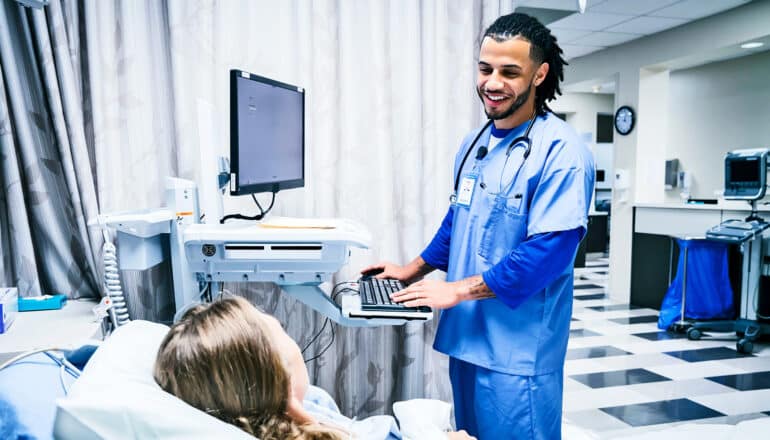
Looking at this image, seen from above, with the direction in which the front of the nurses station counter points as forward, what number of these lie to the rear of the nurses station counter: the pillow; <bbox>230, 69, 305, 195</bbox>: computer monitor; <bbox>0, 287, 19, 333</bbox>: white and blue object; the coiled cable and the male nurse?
0

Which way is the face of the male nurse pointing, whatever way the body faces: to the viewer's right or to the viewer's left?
to the viewer's left

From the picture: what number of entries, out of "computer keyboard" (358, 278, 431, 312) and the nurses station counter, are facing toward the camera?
1

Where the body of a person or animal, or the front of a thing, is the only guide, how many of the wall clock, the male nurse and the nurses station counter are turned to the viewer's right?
0

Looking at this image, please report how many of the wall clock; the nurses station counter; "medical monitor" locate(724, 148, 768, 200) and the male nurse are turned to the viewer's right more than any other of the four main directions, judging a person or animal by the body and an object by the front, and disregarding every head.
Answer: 0

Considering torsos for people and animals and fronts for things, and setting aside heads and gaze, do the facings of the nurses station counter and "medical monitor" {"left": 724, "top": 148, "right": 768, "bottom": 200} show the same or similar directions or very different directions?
same or similar directions

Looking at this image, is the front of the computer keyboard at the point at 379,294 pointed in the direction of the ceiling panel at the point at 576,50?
no

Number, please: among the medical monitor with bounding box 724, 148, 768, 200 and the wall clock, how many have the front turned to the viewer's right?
0

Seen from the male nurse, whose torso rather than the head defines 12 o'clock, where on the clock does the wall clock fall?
The wall clock is roughly at 5 o'clock from the male nurse.

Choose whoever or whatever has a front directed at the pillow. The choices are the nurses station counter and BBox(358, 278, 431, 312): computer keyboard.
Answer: the nurses station counter

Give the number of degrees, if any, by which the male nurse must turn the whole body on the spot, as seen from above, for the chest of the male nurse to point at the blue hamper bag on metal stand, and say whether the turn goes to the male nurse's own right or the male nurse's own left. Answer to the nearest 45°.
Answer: approximately 180°

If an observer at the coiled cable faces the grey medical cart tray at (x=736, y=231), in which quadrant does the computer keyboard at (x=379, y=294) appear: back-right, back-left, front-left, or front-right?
front-right

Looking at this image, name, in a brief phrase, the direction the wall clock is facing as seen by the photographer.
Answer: facing the viewer and to the left of the viewer

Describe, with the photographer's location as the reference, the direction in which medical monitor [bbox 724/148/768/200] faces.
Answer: facing the viewer

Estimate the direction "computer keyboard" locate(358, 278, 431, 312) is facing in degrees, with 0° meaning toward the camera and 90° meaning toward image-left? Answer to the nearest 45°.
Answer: approximately 270°

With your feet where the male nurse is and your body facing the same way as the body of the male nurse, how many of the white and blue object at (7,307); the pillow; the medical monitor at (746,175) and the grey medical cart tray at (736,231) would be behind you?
2

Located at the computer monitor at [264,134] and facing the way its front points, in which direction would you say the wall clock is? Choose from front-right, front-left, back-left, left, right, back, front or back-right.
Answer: left

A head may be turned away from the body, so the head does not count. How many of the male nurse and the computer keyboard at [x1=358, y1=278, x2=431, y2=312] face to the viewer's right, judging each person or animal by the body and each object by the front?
1

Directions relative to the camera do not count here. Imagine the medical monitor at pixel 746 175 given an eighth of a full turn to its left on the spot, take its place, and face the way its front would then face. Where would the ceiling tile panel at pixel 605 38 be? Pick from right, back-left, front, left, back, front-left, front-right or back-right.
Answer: back

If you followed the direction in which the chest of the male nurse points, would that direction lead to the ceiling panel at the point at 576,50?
no

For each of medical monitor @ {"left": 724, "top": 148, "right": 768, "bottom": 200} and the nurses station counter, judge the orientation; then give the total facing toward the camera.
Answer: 2

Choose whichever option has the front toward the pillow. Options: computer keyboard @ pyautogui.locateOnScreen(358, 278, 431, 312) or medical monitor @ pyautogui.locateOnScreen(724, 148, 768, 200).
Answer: the medical monitor
